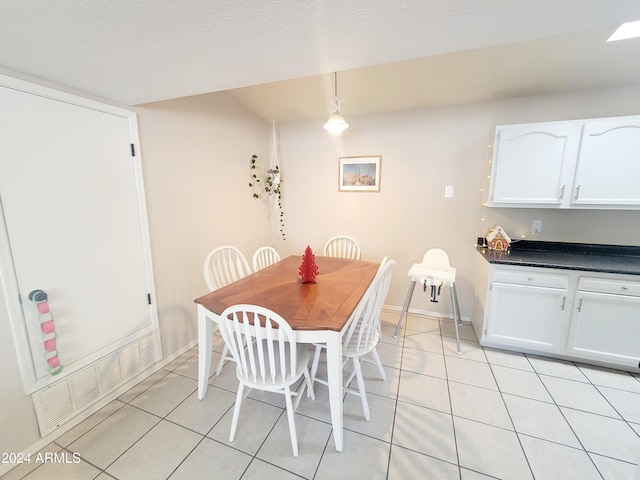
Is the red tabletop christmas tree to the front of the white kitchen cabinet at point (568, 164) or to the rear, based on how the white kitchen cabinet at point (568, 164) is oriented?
to the front

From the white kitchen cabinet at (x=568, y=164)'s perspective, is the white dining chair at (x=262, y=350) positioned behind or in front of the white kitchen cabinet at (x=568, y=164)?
in front

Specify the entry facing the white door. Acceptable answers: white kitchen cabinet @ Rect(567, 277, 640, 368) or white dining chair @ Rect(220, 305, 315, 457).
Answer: the white kitchen cabinet

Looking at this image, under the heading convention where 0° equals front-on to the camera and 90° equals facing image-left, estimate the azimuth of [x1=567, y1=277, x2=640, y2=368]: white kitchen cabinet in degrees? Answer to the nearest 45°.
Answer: approximately 45°

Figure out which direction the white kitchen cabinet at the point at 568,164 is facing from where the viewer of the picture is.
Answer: facing the viewer and to the left of the viewer

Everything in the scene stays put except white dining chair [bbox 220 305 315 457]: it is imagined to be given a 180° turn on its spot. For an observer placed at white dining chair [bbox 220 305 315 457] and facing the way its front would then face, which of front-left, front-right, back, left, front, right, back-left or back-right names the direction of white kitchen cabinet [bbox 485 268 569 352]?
back-left

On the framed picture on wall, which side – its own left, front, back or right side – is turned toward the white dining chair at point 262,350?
front

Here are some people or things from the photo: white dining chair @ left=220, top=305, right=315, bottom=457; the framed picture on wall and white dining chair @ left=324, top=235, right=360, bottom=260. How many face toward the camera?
2

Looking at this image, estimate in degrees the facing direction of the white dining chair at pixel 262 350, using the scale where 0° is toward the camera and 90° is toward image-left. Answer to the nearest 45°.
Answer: approximately 225°
